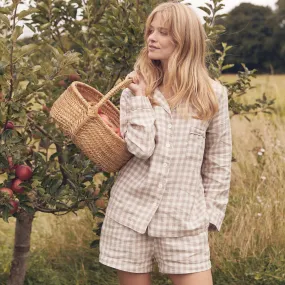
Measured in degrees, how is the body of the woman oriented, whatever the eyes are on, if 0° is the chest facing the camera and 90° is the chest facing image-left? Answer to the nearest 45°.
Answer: approximately 0°

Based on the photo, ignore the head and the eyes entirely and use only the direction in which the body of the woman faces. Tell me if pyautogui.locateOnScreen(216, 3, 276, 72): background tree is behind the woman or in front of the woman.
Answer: behind

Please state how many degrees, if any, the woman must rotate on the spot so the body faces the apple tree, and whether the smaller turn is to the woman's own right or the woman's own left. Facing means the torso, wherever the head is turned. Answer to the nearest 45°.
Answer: approximately 135° to the woman's own right

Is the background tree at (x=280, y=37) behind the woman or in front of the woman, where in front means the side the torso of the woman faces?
behind
